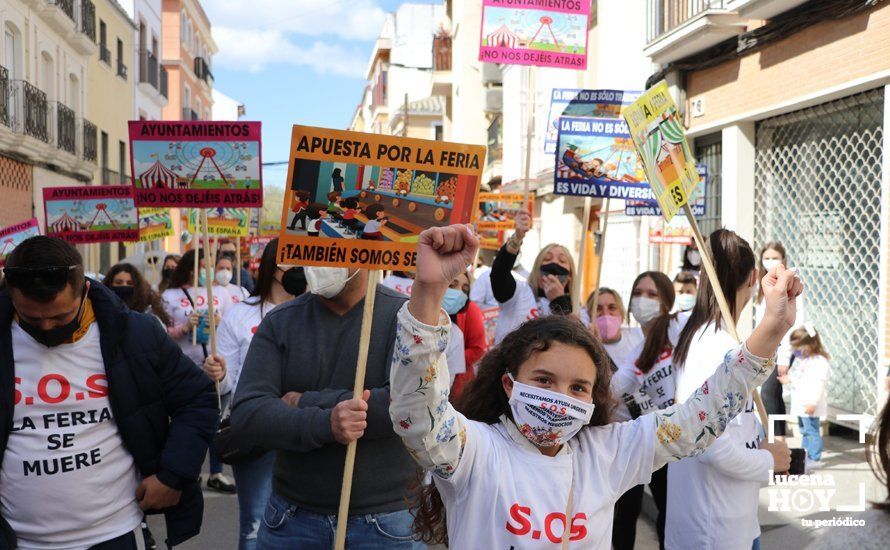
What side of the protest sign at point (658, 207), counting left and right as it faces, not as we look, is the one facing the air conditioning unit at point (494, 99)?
back

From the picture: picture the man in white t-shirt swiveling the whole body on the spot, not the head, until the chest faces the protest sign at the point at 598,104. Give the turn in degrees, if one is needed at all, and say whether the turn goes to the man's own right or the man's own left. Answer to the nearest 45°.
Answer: approximately 135° to the man's own left

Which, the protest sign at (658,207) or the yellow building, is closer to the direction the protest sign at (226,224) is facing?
the protest sign

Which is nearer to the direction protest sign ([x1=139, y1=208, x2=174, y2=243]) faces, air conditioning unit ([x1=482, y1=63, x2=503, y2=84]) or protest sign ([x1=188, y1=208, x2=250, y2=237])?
the protest sign

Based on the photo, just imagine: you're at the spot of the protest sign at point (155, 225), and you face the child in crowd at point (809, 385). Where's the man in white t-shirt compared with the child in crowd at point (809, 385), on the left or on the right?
right

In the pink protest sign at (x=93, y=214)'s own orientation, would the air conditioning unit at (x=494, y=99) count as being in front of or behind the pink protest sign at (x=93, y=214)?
behind

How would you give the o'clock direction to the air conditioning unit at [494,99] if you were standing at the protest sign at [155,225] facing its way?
The air conditioning unit is roughly at 7 o'clock from the protest sign.
